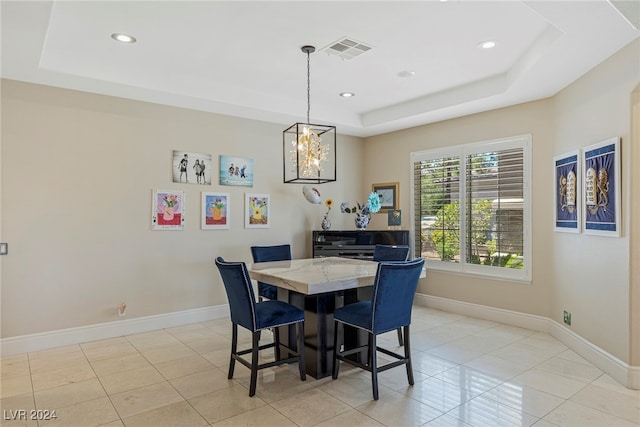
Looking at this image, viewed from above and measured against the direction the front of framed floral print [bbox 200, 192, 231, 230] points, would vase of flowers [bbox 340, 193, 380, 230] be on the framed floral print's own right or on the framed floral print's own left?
on the framed floral print's own left

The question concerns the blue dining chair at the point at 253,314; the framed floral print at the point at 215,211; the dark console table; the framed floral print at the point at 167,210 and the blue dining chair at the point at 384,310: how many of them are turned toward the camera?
3

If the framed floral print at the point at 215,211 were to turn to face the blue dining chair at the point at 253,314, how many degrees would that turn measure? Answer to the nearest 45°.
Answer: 0° — it already faces it

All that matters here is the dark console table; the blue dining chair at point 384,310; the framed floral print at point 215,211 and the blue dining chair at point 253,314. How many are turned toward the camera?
2

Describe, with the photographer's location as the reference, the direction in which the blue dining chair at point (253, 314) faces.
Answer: facing away from the viewer and to the right of the viewer
